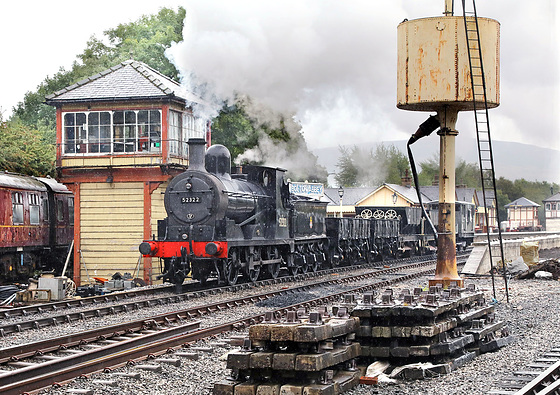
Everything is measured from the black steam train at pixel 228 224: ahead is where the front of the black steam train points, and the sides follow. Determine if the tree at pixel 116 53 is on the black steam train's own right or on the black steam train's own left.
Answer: on the black steam train's own right

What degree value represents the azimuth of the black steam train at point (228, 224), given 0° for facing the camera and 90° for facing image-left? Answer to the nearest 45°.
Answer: approximately 45°

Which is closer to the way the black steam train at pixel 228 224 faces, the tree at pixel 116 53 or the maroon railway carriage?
the maroon railway carriage

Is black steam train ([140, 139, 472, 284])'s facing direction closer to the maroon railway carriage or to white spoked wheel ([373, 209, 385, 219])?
the maroon railway carriage

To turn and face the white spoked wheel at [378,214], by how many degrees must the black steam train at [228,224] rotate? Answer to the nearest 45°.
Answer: approximately 135° to its right

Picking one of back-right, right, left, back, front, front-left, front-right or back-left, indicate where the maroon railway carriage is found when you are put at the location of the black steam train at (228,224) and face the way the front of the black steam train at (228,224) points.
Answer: right

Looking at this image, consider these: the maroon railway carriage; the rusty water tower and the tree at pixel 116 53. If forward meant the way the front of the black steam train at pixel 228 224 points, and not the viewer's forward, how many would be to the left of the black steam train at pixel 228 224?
1

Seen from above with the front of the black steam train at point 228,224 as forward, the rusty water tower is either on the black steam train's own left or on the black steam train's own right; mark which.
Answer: on the black steam train's own left
